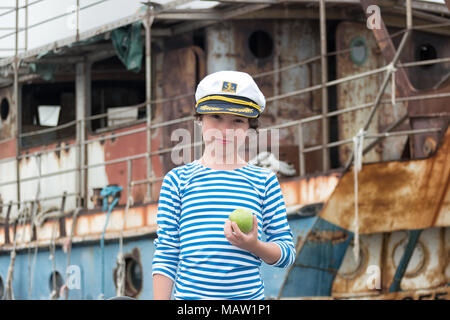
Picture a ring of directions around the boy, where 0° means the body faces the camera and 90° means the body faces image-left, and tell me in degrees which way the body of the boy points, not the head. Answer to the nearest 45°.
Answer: approximately 0°

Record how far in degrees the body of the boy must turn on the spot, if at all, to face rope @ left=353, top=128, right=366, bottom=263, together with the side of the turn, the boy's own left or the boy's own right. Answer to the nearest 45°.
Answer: approximately 180°
